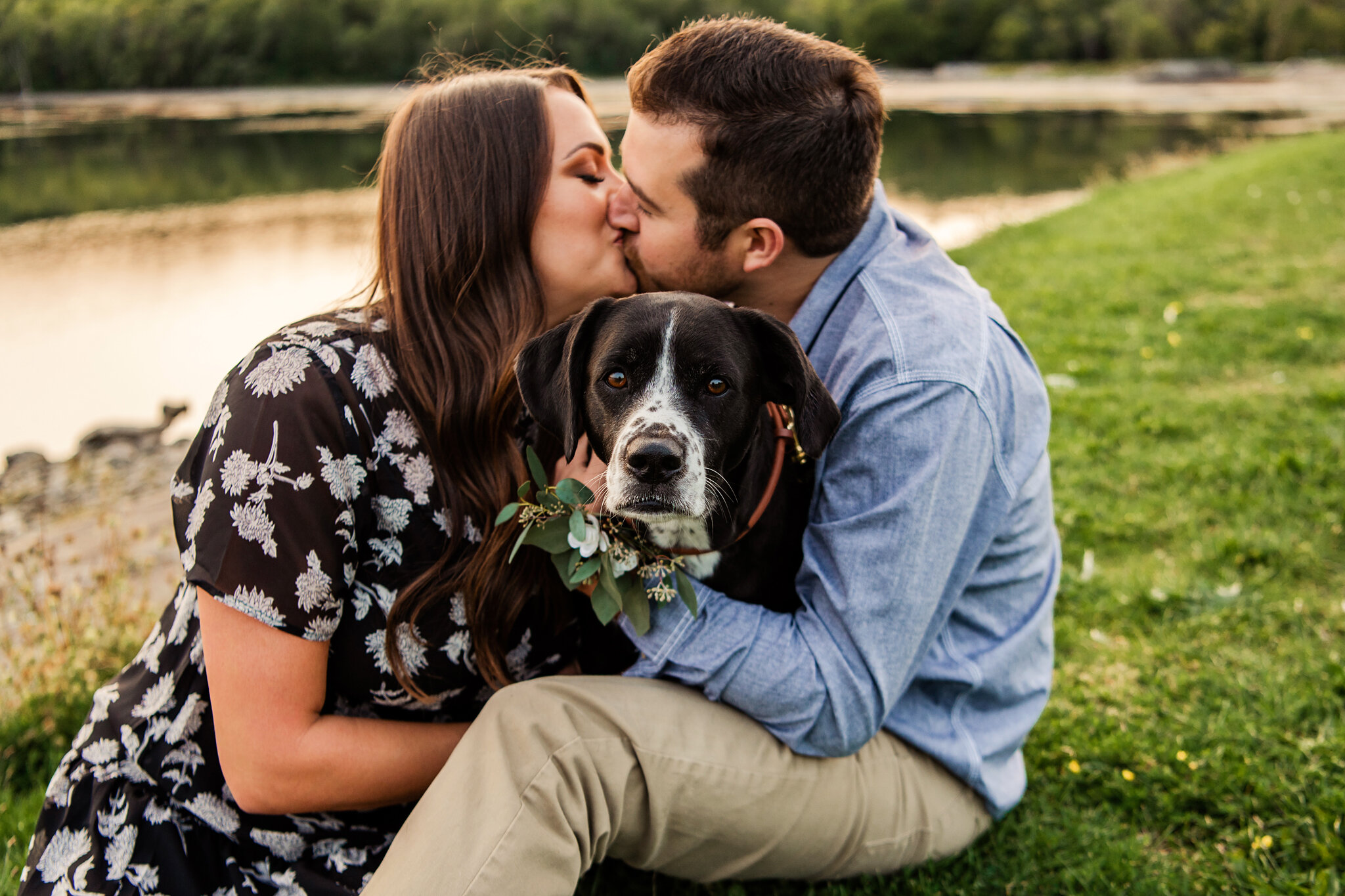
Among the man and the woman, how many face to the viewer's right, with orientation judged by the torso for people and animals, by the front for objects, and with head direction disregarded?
1

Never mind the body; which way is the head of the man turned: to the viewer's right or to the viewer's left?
to the viewer's left

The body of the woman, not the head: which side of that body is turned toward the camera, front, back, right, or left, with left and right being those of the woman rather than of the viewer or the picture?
right

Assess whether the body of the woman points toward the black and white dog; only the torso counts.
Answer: yes

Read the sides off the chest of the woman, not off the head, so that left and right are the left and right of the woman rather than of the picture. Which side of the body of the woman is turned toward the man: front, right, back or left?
front

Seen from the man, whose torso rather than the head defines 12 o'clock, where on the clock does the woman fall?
The woman is roughly at 12 o'clock from the man.

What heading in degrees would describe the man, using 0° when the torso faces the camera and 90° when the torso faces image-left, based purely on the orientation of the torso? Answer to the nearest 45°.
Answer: approximately 90°

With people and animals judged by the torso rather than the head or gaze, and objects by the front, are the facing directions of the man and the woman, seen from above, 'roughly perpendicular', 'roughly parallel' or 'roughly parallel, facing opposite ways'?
roughly parallel, facing opposite ways
